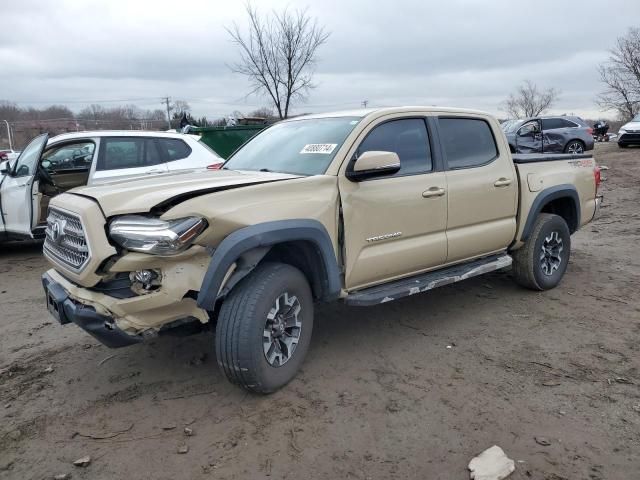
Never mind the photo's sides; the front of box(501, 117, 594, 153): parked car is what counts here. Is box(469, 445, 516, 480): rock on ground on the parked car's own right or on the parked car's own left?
on the parked car's own left

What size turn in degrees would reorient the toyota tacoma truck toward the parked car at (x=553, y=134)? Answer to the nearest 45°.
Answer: approximately 180°

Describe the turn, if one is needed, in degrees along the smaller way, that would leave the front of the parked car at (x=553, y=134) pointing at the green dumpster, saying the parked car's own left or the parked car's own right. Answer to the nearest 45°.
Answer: approximately 45° to the parked car's own left

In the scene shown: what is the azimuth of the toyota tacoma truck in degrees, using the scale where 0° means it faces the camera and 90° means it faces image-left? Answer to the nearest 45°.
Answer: approximately 45°

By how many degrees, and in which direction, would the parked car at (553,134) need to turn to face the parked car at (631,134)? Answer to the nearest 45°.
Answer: approximately 135° to its right

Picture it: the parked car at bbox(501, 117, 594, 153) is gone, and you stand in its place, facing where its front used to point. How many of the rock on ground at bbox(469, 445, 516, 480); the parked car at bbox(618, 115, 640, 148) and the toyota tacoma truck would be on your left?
2

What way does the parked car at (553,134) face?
to the viewer's left

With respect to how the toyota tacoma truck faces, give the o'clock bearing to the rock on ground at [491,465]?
The rock on ground is roughly at 9 o'clock from the toyota tacoma truck.
